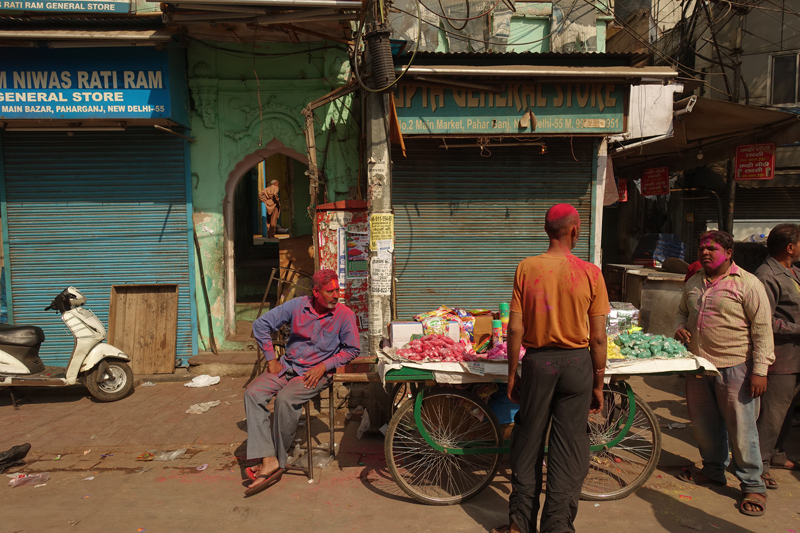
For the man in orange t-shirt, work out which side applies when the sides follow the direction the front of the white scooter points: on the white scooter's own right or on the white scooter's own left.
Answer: on the white scooter's own right

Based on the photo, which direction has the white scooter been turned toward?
to the viewer's right

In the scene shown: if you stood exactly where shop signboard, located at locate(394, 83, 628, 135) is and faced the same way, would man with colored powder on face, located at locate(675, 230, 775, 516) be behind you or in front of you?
in front

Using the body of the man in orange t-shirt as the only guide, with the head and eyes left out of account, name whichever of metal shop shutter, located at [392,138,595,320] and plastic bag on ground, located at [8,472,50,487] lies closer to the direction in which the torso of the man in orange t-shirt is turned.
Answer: the metal shop shutter

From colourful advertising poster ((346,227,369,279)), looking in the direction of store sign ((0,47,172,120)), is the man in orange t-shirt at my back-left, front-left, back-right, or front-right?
back-left

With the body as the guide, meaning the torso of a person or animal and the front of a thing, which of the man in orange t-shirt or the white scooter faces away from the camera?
the man in orange t-shirt

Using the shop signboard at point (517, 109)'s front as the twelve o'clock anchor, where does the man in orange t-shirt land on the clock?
The man in orange t-shirt is roughly at 12 o'clock from the shop signboard.

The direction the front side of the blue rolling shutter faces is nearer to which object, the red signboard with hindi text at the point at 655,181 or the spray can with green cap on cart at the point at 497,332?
the spray can with green cap on cart

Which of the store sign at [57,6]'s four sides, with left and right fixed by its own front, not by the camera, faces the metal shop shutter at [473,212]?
left

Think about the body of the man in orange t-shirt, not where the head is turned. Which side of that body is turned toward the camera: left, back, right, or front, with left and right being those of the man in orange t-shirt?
back

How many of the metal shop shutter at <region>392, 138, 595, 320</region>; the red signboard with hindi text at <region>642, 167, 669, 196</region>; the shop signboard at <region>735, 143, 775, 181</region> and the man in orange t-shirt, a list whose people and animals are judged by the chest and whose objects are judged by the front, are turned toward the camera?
3
